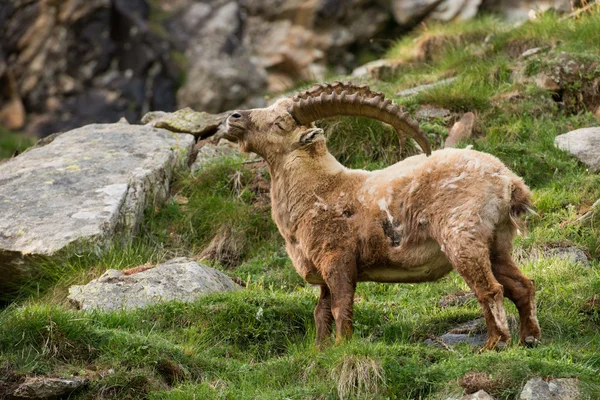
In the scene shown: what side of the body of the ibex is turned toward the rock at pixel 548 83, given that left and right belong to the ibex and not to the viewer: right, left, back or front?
right

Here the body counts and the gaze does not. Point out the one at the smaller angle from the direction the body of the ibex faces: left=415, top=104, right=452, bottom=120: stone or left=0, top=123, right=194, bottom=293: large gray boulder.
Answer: the large gray boulder

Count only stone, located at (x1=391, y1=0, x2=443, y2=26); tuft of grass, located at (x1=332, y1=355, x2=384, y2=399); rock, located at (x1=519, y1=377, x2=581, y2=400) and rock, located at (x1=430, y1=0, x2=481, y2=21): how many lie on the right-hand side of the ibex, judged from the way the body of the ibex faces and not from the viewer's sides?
2

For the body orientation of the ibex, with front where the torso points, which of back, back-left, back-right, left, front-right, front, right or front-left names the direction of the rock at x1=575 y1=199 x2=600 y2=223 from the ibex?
back-right

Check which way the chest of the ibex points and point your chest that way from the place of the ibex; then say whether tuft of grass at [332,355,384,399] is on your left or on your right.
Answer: on your left

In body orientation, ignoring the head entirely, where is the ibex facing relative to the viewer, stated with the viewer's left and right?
facing to the left of the viewer

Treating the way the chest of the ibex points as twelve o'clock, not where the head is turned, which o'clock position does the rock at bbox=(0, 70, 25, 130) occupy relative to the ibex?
The rock is roughly at 2 o'clock from the ibex.

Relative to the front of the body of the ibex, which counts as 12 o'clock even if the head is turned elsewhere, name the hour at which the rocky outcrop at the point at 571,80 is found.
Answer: The rocky outcrop is roughly at 4 o'clock from the ibex.

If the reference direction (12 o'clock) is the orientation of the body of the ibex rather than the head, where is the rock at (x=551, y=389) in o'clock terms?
The rock is roughly at 8 o'clock from the ibex.

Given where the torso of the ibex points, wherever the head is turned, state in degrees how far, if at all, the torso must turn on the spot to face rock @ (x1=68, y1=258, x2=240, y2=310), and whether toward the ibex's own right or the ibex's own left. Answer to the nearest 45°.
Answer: approximately 45° to the ibex's own right

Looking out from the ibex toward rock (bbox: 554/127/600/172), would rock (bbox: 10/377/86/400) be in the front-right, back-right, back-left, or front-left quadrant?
back-left

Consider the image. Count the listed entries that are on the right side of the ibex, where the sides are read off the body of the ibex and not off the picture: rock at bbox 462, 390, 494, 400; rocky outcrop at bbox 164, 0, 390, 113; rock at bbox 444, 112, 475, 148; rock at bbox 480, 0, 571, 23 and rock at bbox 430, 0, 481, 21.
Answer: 4

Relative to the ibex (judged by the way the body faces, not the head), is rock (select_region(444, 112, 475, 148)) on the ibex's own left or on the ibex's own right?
on the ibex's own right

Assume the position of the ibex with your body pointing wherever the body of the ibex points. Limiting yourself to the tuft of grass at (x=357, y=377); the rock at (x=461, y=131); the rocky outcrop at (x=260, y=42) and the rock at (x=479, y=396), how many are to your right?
2
